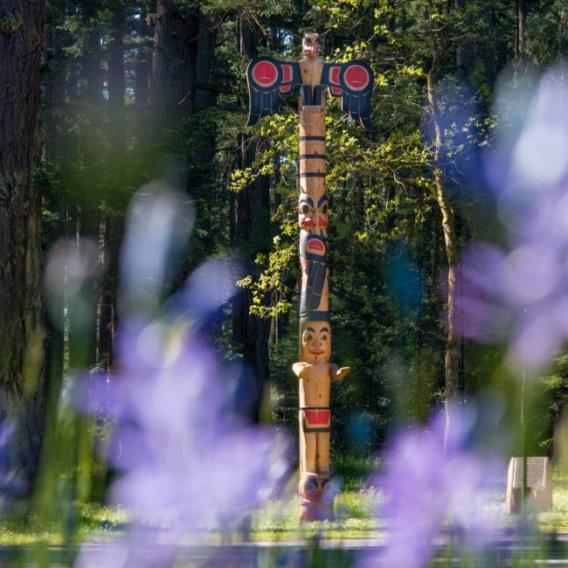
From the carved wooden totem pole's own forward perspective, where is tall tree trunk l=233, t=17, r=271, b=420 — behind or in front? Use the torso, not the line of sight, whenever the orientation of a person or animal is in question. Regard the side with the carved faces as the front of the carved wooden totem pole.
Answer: behind

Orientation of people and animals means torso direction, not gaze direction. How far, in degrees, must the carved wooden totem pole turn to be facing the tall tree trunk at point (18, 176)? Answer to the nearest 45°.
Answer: approximately 90° to its right

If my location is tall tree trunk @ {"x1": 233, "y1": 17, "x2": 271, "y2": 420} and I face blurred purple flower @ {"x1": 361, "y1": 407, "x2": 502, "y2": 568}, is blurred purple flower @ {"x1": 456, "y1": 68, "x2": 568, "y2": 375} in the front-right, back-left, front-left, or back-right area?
front-left

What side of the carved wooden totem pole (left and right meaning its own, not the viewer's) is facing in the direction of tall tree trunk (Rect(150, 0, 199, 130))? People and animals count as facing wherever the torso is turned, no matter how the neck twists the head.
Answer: back

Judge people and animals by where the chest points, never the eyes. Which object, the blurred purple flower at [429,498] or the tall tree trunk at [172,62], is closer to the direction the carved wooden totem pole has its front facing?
the blurred purple flower

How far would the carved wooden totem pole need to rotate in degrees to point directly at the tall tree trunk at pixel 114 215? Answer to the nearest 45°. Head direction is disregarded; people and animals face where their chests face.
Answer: approximately 180°

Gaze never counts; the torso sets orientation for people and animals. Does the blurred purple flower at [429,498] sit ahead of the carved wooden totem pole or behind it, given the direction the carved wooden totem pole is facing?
ahead
